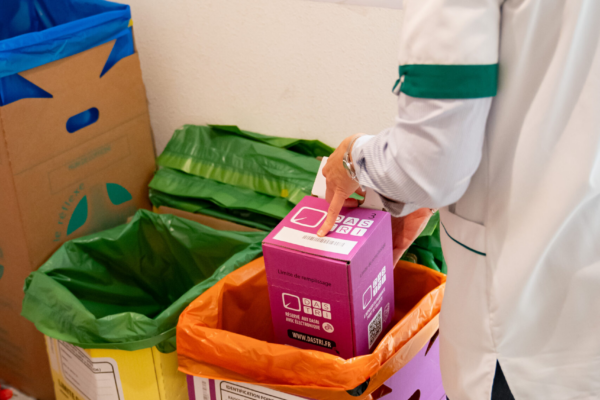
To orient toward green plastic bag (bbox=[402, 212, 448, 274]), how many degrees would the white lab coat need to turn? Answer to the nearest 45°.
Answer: approximately 45° to its right

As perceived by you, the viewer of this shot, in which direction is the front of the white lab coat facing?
facing away from the viewer and to the left of the viewer

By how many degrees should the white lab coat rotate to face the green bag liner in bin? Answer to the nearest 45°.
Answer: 0° — it already faces it
